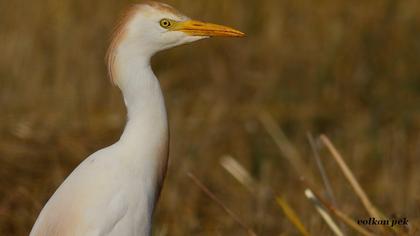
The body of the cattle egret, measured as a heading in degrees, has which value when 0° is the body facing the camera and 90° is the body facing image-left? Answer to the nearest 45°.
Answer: approximately 270°
